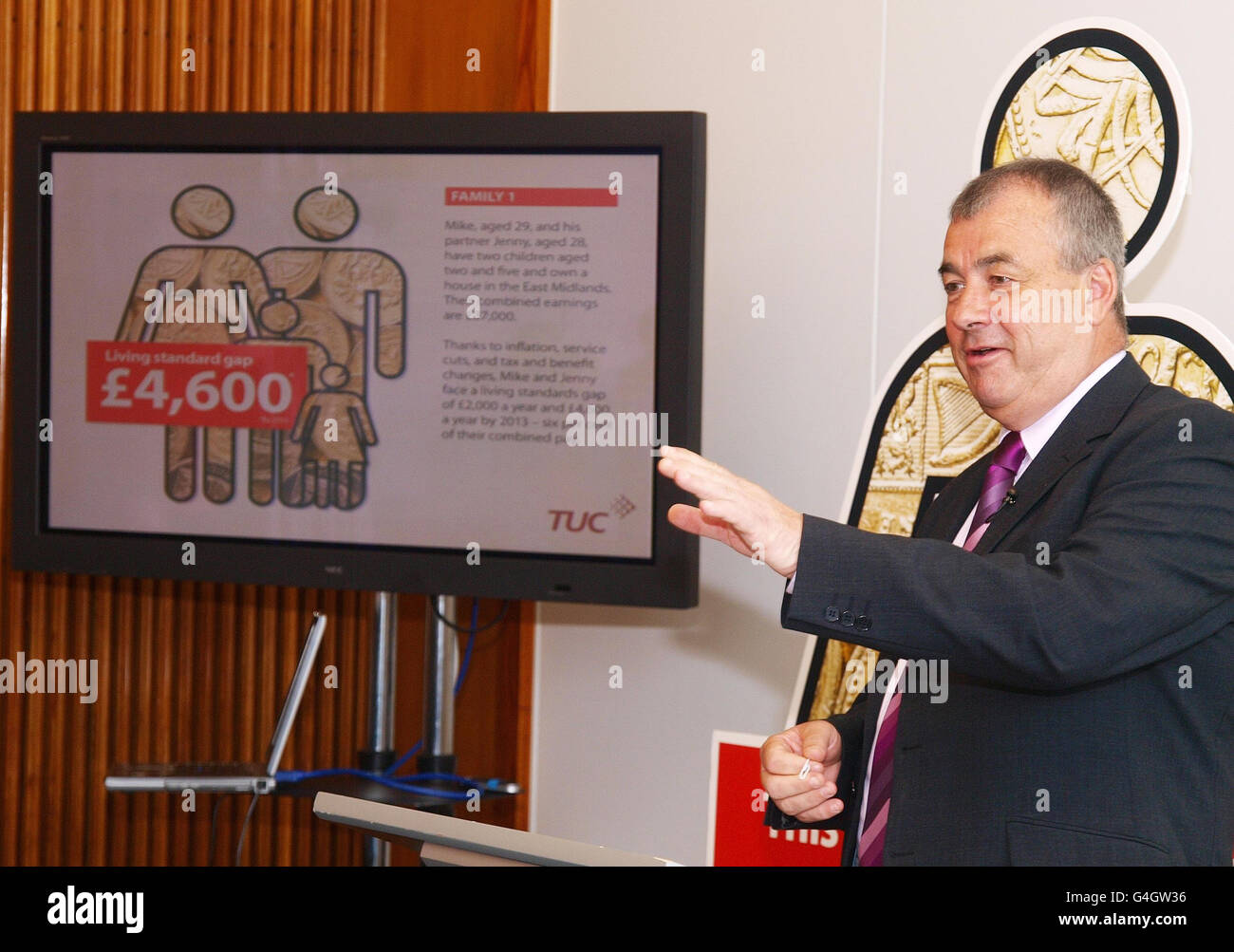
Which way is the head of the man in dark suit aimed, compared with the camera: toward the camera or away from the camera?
toward the camera

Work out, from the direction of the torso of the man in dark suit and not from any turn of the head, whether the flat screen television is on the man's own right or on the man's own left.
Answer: on the man's own right

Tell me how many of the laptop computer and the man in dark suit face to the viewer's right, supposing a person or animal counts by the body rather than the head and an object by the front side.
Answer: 0

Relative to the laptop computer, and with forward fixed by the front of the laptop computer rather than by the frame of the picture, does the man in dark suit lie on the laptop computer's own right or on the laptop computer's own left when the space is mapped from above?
on the laptop computer's own left

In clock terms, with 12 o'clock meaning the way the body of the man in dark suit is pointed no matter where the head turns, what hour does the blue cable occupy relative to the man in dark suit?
The blue cable is roughly at 3 o'clock from the man in dark suit.

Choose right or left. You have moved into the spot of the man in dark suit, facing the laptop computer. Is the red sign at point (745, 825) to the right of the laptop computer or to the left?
right

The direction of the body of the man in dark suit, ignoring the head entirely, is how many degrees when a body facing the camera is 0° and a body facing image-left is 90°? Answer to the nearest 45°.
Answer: approximately 45°

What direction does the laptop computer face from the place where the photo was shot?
facing to the left of the viewer

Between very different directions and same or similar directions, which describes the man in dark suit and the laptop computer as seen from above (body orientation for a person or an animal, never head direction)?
same or similar directions
